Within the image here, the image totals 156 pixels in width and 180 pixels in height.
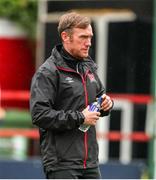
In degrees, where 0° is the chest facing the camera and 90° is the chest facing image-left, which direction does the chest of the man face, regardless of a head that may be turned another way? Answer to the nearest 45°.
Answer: approximately 315°
